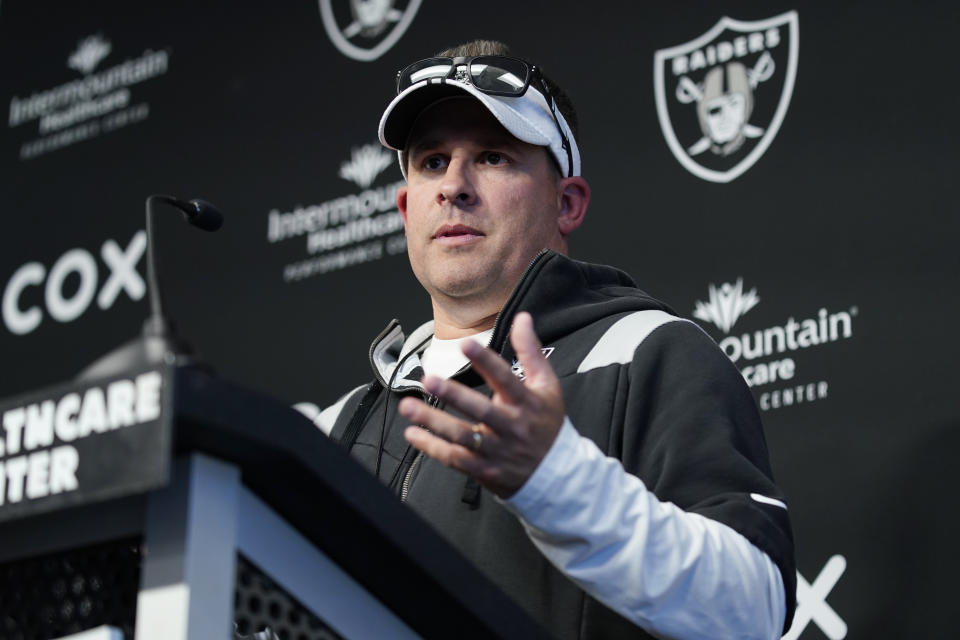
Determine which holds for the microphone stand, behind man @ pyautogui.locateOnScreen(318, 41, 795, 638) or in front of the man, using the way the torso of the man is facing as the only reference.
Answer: in front

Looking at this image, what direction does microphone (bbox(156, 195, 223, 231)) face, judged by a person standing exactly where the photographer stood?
facing away from the viewer and to the right of the viewer

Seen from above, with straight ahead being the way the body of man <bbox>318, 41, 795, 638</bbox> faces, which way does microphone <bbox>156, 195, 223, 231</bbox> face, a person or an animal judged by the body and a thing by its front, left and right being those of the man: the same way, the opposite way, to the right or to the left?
the opposite way

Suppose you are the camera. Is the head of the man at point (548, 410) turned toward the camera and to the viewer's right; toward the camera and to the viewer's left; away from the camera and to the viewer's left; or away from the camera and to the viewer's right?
toward the camera and to the viewer's left

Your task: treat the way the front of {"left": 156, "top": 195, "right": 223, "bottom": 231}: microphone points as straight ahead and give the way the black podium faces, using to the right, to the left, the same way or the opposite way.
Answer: the opposite way

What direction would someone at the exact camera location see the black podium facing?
facing the viewer and to the left of the viewer

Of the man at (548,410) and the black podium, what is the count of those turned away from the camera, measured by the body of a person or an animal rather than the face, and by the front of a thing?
0
